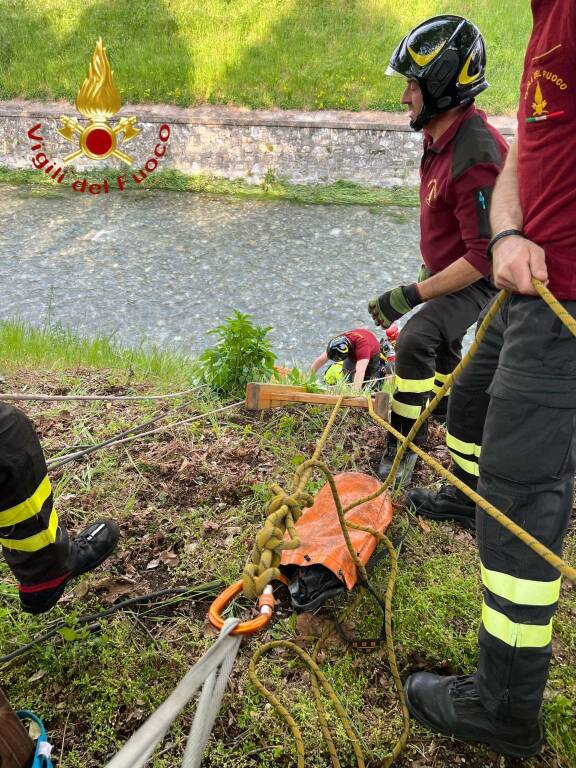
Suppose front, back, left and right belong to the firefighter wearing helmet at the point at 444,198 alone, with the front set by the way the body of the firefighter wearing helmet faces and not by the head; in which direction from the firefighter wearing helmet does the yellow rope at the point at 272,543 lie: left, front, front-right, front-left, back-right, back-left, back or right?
left

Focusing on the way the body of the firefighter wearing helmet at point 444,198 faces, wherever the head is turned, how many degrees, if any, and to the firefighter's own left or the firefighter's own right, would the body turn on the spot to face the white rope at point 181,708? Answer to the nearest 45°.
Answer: approximately 90° to the firefighter's own left

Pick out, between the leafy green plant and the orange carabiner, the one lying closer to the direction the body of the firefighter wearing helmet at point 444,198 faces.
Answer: the leafy green plant

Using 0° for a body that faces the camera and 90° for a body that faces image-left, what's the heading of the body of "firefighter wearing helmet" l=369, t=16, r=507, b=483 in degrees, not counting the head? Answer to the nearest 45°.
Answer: approximately 90°

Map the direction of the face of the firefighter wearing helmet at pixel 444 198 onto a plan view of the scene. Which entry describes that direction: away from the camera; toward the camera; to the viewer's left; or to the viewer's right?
to the viewer's left

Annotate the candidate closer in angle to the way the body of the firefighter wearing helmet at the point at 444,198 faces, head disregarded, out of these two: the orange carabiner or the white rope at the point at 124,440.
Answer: the white rope

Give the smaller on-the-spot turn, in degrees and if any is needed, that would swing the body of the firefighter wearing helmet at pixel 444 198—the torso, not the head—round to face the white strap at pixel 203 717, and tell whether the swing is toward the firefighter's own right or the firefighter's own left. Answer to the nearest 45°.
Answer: approximately 90° to the firefighter's own left

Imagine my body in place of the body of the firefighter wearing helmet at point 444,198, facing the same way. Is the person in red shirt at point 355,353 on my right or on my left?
on my right
